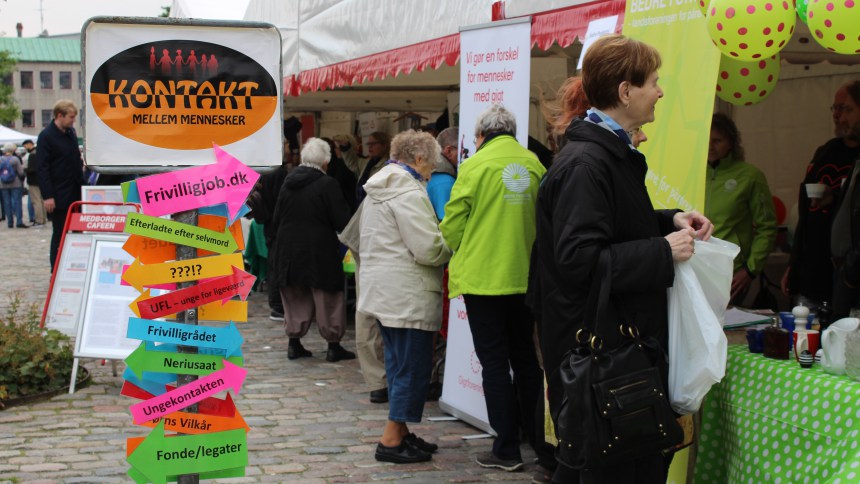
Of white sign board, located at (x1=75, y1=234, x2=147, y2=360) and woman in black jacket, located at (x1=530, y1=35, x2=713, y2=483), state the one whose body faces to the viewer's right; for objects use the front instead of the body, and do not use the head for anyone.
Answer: the woman in black jacket

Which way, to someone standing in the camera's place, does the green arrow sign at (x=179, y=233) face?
facing the viewer

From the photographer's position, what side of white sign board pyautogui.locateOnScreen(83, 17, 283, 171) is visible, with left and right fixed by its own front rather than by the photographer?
front

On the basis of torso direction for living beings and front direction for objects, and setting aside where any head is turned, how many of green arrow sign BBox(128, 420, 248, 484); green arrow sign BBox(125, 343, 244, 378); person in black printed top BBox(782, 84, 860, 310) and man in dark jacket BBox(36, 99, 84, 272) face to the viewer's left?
1

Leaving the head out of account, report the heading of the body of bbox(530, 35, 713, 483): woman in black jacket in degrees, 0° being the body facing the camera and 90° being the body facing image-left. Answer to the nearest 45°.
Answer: approximately 270°

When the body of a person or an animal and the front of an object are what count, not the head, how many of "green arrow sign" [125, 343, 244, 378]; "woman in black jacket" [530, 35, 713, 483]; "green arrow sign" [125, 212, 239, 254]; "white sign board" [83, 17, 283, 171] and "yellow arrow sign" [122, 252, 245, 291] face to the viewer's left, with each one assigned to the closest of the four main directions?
0

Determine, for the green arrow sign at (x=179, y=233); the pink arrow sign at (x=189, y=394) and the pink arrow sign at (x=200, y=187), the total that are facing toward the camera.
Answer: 3

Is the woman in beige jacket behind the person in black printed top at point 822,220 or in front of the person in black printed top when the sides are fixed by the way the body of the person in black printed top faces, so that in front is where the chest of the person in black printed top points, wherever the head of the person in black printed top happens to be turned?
in front

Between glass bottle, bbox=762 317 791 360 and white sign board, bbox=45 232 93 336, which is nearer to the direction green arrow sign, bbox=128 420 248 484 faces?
the glass bottle

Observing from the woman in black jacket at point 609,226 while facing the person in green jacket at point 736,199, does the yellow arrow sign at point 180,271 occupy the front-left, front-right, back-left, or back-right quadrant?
back-left

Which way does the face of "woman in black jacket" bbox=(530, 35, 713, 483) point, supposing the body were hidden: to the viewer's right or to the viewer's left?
to the viewer's right
